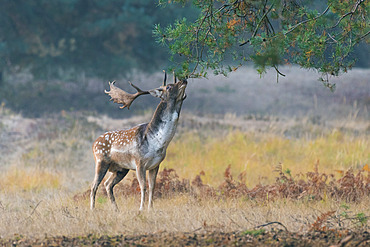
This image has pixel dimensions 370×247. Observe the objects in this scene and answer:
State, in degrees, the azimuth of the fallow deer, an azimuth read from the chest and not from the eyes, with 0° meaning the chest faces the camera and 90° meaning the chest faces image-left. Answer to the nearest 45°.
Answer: approximately 315°
